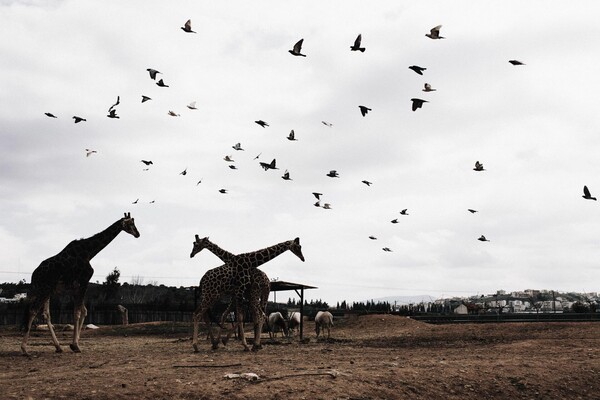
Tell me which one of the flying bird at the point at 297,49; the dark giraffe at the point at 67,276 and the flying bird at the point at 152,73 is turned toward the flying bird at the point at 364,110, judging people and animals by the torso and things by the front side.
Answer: the dark giraffe

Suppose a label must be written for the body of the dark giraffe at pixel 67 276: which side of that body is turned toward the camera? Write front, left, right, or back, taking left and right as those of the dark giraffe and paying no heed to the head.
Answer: right

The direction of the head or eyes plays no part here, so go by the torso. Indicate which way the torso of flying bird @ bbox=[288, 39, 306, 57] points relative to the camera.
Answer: to the viewer's left

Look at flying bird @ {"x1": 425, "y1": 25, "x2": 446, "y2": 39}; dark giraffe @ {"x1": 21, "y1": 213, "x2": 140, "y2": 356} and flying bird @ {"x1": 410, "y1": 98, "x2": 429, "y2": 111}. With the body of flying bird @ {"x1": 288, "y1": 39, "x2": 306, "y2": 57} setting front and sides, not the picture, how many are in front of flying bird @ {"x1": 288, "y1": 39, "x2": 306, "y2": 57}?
1

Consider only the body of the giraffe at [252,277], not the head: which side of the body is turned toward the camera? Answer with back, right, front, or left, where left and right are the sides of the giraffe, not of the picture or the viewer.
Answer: left

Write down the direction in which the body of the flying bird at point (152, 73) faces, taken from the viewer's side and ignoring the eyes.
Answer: to the viewer's left

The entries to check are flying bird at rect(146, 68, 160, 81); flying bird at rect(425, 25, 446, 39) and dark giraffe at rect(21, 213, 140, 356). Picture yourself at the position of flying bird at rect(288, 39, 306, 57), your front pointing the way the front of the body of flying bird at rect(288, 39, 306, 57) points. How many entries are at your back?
1
